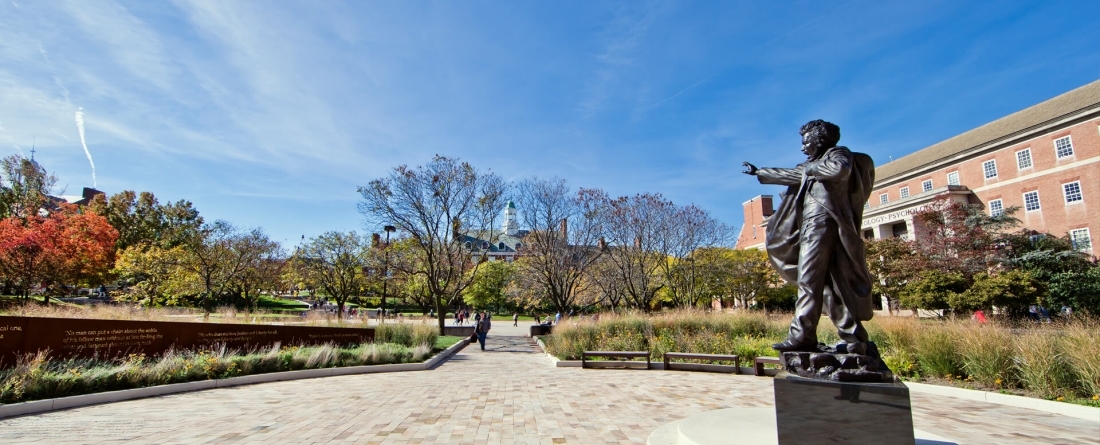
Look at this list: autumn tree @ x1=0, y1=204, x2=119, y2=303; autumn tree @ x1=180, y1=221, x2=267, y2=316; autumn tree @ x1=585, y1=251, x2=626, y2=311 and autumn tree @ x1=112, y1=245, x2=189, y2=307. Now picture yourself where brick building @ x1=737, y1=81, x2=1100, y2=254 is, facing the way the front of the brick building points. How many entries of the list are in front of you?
4

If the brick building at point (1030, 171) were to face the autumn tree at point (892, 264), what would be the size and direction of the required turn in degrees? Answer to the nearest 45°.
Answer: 0° — it already faces it

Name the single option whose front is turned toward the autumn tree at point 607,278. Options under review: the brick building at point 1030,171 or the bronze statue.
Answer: the brick building

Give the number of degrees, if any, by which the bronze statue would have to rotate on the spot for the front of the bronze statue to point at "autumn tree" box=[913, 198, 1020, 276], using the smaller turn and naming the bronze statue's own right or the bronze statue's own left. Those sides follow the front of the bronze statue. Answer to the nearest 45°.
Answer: approximately 135° to the bronze statue's own right

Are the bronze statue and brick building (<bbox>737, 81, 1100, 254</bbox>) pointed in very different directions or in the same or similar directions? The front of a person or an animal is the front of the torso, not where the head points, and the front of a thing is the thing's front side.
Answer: same or similar directions

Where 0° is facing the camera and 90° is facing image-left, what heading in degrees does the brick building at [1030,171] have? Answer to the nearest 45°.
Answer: approximately 45°

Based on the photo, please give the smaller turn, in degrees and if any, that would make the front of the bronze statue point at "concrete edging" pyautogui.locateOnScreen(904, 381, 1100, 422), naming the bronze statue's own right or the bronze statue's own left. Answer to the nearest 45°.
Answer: approximately 180°

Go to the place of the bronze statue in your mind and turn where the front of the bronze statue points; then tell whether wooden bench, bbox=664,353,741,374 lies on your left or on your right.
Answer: on your right

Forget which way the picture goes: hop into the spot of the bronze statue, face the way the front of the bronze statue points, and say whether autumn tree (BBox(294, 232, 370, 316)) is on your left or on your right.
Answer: on your right

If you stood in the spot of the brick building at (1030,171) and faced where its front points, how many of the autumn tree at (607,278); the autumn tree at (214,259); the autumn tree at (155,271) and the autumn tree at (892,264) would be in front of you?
4

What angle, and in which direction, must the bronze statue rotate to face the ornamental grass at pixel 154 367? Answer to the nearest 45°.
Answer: approximately 45° to its right

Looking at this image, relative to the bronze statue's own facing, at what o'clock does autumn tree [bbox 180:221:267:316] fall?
The autumn tree is roughly at 2 o'clock from the bronze statue.

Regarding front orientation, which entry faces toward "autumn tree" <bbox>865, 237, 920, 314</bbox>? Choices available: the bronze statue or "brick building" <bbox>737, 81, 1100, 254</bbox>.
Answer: the brick building

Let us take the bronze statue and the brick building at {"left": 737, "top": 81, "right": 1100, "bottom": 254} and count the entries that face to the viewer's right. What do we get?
0

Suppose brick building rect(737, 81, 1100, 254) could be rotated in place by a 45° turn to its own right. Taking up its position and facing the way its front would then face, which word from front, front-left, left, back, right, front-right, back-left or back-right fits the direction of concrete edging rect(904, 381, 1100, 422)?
left

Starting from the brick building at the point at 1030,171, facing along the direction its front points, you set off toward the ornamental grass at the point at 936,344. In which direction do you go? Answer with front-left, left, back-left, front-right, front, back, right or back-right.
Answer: front-left

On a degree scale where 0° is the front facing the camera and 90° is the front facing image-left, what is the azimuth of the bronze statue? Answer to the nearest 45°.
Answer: approximately 45°

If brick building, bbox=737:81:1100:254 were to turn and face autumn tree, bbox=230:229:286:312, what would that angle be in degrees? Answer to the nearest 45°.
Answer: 0° — it already faces it

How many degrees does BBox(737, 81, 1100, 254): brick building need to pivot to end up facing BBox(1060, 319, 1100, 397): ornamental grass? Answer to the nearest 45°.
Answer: approximately 45° to its left

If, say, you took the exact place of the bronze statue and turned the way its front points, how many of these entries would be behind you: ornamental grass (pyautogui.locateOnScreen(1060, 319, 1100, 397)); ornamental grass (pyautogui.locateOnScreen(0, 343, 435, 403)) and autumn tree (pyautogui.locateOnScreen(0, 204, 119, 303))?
1

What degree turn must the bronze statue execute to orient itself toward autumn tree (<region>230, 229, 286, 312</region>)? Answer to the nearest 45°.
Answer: approximately 90° to its right

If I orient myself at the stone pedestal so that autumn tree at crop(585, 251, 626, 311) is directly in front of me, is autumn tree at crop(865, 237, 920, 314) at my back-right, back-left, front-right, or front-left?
front-right
